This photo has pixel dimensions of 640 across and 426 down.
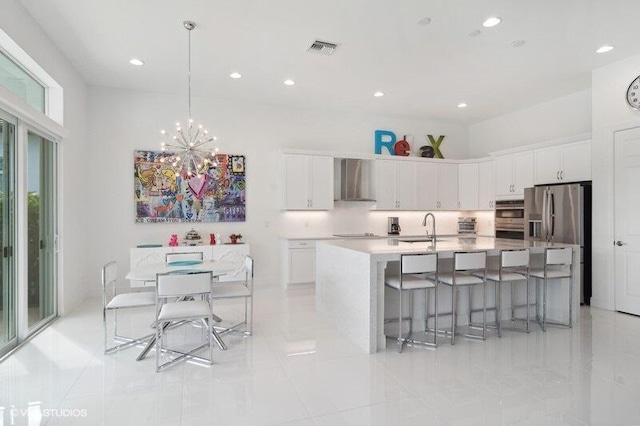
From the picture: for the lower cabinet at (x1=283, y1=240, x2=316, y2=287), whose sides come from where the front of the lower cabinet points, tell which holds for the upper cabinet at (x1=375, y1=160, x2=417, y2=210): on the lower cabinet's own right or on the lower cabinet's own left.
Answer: on the lower cabinet's own left

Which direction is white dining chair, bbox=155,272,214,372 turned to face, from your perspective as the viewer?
facing away from the viewer

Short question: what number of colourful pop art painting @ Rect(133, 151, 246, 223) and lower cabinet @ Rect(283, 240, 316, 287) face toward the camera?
2

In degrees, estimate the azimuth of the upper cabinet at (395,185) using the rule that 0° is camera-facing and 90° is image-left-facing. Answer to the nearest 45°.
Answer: approximately 0°

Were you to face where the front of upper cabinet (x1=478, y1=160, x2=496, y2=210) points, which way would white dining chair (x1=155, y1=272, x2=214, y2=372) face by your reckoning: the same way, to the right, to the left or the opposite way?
the opposite way

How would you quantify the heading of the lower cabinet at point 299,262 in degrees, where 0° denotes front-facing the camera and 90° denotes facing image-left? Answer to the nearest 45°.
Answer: approximately 0°

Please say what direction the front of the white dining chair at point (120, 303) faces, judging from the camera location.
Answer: facing to the right of the viewer

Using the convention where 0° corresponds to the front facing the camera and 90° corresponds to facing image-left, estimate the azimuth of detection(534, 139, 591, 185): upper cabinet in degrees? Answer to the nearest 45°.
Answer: approximately 45°

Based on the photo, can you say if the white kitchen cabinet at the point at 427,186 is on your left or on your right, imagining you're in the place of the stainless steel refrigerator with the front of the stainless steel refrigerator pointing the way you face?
on your right
